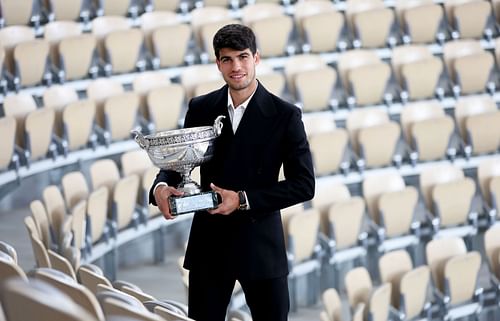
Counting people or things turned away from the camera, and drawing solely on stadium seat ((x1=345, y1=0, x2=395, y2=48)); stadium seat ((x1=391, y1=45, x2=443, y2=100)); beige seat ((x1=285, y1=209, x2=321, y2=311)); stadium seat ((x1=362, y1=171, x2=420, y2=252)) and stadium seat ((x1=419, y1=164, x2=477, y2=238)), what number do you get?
0

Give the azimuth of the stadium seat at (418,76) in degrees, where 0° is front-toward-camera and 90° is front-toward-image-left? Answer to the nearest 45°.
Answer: approximately 315°

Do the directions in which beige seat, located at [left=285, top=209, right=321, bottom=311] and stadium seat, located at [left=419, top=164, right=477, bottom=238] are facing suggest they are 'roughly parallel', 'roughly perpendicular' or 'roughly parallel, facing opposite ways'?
roughly parallel

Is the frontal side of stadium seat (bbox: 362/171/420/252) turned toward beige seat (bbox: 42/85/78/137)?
no

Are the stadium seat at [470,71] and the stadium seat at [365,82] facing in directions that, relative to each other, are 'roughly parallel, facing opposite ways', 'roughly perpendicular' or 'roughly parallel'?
roughly parallel

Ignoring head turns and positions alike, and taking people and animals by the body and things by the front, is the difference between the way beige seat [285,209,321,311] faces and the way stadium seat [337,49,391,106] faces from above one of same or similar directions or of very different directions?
same or similar directions

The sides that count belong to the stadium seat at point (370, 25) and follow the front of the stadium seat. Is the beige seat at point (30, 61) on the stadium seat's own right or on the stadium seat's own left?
on the stadium seat's own right

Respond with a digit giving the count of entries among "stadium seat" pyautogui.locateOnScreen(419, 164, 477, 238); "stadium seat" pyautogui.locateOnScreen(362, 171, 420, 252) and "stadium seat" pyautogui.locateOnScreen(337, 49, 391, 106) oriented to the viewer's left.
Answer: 0

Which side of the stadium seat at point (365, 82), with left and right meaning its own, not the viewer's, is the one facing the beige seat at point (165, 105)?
right

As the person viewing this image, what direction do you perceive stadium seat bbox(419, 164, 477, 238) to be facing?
facing the viewer and to the right of the viewer

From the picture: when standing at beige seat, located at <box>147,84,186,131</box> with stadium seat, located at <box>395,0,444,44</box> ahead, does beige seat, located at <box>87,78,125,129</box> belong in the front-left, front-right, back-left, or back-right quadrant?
back-left

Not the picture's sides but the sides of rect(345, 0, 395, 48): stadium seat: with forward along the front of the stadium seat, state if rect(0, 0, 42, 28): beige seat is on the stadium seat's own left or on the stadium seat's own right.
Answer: on the stadium seat's own right

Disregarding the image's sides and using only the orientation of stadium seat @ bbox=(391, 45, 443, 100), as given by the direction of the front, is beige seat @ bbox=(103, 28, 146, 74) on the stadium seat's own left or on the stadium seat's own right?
on the stadium seat's own right

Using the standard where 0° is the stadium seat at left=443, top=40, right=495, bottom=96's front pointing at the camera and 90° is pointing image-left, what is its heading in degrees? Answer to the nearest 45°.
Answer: approximately 315°

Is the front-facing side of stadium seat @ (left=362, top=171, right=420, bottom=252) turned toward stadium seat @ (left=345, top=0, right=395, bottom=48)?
no

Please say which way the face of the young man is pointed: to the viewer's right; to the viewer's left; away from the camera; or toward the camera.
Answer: toward the camera

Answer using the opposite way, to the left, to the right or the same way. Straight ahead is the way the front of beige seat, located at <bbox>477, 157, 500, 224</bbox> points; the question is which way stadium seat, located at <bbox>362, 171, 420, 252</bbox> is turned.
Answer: the same way
